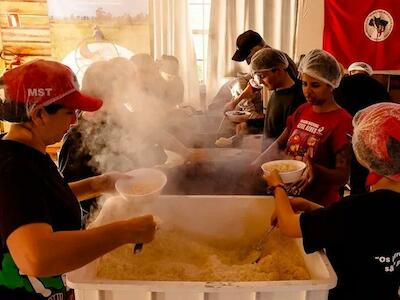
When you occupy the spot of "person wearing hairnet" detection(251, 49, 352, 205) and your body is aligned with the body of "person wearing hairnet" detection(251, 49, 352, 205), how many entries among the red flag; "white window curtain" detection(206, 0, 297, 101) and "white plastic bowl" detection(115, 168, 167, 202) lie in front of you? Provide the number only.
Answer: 1

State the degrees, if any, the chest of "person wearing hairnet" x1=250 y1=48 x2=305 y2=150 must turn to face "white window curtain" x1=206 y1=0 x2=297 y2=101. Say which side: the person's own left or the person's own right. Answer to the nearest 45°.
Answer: approximately 135° to the person's own right

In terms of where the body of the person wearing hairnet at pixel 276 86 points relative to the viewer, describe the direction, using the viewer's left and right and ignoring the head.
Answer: facing the viewer and to the left of the viewer

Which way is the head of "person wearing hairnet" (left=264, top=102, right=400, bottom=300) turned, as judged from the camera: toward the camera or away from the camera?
away from the camera

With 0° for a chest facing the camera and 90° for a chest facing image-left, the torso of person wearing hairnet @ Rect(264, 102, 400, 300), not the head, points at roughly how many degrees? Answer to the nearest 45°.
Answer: approximately 135°

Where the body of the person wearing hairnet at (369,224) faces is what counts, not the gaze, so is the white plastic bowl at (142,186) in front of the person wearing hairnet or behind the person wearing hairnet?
in front

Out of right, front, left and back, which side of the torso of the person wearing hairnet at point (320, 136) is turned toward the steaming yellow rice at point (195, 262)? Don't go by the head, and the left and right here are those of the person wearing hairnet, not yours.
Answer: front

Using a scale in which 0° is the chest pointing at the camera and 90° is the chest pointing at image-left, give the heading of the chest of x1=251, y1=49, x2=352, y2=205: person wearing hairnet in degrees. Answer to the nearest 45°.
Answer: approximately 45°

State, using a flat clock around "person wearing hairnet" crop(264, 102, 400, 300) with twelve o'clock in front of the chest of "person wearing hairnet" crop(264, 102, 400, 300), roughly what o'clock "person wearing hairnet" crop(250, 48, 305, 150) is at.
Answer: "person wearing hairnet" crop(250, 48, 305, 150) is roughly at 1 o'clock from "person wearing hairnet" crop(264, 102, 400, 300).

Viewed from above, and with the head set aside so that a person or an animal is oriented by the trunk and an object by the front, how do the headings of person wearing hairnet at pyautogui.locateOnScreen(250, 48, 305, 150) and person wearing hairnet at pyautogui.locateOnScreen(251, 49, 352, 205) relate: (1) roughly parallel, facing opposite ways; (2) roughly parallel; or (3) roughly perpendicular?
roughly parallel

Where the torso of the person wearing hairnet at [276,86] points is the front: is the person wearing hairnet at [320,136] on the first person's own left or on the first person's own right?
on the first person's own left

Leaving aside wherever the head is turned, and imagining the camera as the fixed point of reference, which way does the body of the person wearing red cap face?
to the viewer's right

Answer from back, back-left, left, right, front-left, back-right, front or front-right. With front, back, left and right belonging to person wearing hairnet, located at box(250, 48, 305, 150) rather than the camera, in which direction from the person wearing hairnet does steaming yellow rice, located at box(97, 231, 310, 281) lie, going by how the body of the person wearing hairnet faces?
front-left

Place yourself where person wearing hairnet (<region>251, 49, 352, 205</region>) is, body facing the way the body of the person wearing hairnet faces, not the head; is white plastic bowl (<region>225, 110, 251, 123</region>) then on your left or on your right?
on your right

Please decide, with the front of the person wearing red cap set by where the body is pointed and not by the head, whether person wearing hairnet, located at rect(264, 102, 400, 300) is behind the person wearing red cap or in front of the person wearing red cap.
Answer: in front

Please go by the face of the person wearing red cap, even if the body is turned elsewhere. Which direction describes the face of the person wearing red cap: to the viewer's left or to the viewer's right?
to the viewer's right
